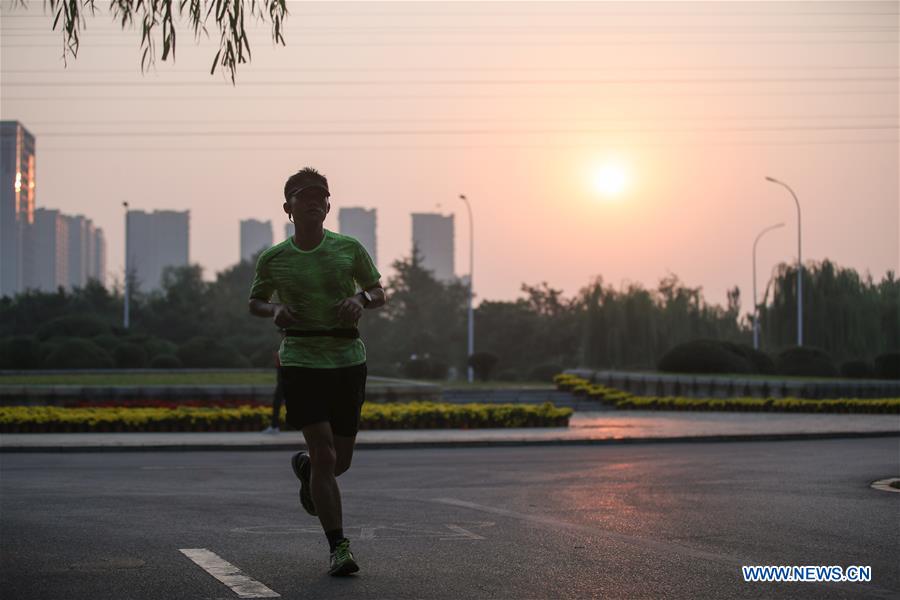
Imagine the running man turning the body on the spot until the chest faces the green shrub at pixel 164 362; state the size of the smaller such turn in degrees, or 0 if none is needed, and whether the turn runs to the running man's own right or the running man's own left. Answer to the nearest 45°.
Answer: approximately 180°

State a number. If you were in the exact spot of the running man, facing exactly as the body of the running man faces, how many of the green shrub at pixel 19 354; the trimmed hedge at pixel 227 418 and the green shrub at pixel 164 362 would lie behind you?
3

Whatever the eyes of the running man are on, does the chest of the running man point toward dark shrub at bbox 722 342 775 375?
no

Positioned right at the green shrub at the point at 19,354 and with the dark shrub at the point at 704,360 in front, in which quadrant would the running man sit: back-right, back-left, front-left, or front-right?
front-right

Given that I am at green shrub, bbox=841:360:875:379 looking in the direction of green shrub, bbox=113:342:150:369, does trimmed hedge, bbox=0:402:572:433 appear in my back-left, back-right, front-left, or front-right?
front-left

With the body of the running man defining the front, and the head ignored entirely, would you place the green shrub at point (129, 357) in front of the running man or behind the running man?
behind

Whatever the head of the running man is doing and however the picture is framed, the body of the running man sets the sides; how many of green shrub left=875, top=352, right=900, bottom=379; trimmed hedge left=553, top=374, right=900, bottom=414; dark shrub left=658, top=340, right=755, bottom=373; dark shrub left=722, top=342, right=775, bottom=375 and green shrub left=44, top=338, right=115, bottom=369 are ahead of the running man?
0

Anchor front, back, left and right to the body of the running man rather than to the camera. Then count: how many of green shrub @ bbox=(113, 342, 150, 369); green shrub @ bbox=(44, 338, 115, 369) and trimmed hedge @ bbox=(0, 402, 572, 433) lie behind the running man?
3

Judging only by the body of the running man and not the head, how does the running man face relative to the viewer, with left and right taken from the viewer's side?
facing the viewer

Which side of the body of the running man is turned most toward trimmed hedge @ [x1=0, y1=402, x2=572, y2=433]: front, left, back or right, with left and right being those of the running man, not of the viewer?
back

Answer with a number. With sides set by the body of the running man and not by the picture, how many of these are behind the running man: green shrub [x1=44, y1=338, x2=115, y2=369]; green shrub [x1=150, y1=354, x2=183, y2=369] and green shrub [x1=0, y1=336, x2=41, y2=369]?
3

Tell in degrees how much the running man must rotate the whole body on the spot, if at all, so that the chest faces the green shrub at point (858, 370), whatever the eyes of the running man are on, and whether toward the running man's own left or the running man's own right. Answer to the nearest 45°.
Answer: approximately 135° to the running man's own left

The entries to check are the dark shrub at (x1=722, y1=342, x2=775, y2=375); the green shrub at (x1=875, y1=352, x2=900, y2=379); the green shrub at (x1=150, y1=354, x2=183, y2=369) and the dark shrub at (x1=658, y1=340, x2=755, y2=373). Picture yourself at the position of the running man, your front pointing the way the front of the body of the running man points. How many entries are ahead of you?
0

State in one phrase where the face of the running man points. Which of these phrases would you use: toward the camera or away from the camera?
toward the camera

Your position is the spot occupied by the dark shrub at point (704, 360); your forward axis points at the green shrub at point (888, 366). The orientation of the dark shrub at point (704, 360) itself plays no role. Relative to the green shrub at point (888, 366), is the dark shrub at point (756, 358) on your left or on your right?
left

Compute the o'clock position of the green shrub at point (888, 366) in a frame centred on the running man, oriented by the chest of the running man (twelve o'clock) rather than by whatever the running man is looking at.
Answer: The green shrub is roughly at 7 o'clock from the running man.

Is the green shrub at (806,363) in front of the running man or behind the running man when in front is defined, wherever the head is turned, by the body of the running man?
behind

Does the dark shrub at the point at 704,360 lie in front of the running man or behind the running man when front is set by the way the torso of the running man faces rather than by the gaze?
behind
